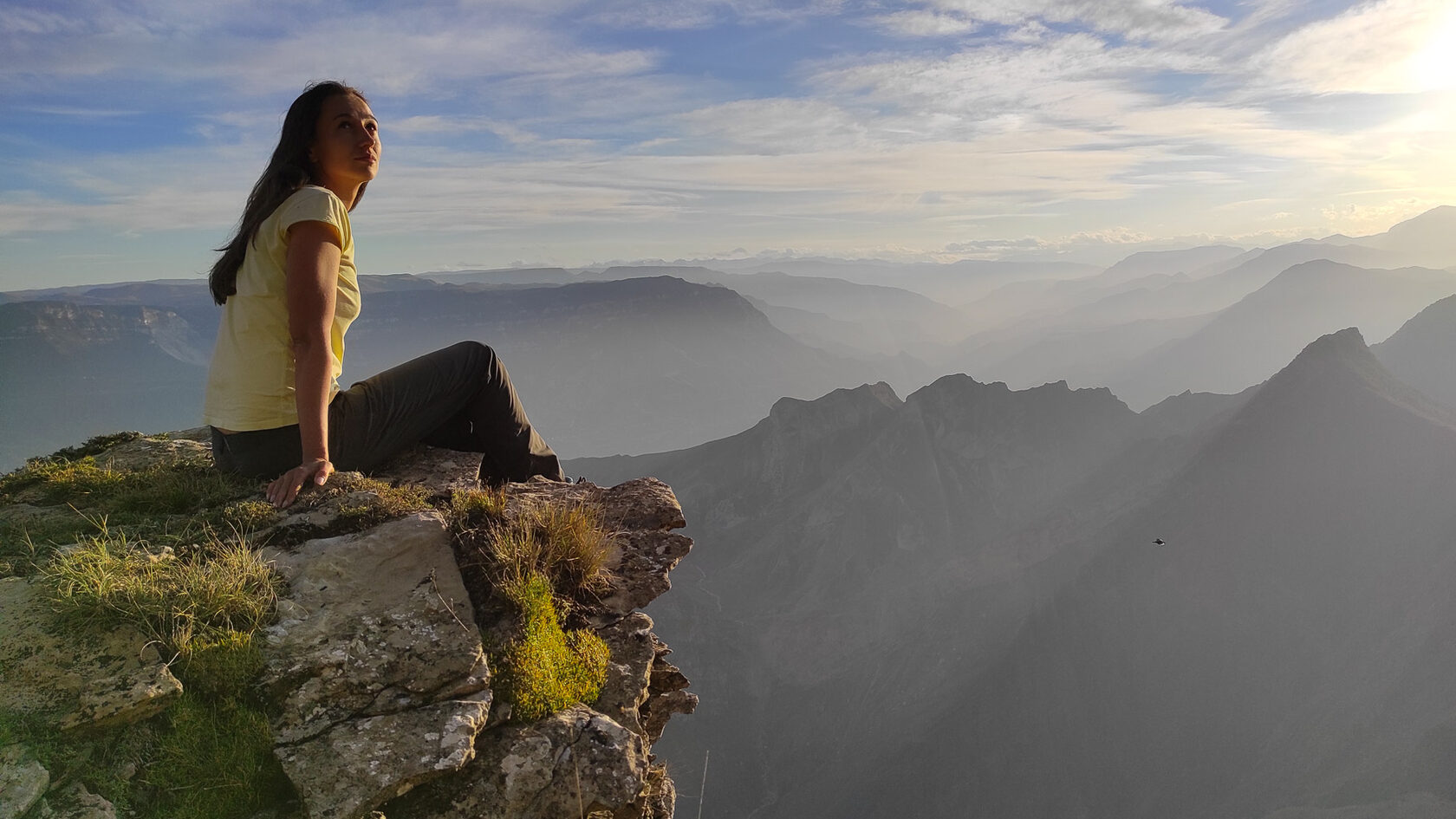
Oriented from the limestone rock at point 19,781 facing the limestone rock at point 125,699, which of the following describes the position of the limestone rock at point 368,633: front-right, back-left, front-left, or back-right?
front-right

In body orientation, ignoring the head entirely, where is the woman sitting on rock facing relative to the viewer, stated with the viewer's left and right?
facing to the right of the viewer

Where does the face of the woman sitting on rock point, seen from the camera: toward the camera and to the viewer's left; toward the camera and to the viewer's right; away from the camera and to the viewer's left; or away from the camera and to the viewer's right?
toward the camera and to the viewer's right
